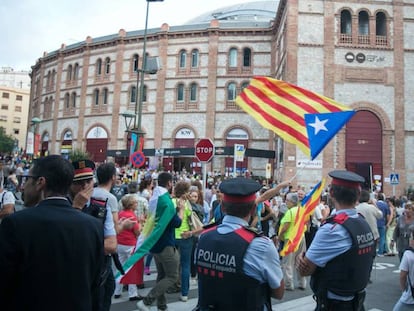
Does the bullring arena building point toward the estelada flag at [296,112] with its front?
yes

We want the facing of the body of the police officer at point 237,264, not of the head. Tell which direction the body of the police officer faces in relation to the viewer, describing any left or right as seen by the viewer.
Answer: facing away from the viewer and to the right of the viewer

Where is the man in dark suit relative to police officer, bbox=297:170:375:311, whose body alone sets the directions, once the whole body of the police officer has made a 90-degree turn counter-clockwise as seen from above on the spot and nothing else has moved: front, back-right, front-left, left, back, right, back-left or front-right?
front

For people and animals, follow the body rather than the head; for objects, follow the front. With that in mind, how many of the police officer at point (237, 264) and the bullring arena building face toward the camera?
1

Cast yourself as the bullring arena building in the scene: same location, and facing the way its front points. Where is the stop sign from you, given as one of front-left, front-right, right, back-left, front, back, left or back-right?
front

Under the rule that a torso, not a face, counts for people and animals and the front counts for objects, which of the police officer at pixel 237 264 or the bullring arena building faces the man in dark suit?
the bullring arena building

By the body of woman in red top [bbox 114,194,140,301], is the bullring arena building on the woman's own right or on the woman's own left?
on the woman's own left

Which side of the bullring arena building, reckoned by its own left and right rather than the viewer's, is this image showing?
front

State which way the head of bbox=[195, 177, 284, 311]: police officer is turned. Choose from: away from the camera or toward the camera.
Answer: away from the camera

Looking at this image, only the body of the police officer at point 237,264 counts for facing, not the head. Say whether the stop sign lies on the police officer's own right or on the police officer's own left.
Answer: on the police officer's own left

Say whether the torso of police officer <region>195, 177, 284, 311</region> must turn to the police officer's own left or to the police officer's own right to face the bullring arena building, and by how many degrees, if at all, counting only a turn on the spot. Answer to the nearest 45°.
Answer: approximately 45° to the police officer's own left

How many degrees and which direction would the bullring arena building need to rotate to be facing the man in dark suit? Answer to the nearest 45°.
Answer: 0° — it already faces them

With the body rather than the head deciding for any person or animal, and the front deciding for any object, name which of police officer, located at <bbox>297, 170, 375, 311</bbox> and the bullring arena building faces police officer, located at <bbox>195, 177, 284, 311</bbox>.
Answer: the bullring arena building
